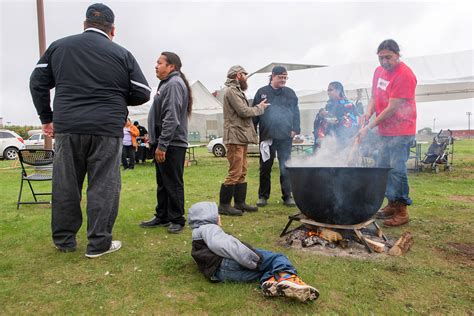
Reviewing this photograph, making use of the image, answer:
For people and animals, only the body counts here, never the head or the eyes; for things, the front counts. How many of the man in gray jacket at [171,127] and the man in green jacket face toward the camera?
0

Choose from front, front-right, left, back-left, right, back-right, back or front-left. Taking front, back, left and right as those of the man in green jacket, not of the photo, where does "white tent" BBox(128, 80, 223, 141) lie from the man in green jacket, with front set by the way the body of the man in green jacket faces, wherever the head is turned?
left

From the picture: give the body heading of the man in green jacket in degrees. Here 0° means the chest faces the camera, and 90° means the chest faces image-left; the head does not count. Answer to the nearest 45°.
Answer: approximately 270°

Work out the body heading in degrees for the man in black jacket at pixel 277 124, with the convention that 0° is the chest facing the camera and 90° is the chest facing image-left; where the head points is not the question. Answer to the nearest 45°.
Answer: approximately 0°

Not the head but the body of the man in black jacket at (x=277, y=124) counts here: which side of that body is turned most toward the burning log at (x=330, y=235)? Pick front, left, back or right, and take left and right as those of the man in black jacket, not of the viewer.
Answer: front

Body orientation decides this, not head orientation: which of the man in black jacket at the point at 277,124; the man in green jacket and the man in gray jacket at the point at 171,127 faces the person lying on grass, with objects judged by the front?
the man in black jacket at the point at 277,124

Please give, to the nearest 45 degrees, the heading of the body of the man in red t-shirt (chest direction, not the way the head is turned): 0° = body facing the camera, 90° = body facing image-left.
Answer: approximately 45°

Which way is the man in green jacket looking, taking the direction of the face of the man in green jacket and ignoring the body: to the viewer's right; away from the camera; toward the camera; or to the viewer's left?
to the viewer's right

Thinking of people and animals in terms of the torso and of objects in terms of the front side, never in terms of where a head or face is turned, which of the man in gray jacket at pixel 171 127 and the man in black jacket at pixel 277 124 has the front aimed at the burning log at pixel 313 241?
the man in black jacket at pixel 277 124

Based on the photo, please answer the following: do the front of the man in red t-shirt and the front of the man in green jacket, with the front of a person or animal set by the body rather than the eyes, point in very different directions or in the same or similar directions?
very different directions

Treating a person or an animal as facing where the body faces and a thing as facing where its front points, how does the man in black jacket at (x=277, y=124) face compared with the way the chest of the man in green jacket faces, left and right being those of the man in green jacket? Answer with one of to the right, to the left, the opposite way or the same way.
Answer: to the right

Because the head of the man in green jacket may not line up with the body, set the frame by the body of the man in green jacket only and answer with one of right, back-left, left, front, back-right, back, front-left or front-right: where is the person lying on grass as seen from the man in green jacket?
right

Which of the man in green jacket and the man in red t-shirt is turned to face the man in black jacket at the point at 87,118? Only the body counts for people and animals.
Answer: the man in red t-shirt

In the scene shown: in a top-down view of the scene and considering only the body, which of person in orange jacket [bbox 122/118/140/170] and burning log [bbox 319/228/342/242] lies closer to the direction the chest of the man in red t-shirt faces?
the burning log

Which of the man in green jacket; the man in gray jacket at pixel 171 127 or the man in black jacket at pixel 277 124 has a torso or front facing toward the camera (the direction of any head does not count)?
the man in black jacket at pixel 277 124
